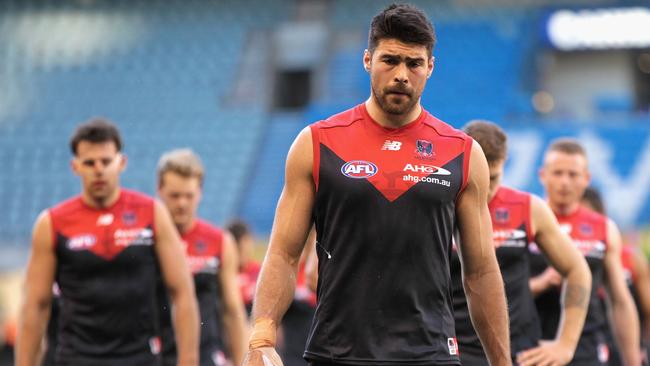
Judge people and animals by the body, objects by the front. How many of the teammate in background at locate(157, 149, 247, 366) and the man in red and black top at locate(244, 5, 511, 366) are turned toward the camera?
2

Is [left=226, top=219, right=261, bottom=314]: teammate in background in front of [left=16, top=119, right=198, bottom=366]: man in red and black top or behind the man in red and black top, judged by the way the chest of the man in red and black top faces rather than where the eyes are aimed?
behind

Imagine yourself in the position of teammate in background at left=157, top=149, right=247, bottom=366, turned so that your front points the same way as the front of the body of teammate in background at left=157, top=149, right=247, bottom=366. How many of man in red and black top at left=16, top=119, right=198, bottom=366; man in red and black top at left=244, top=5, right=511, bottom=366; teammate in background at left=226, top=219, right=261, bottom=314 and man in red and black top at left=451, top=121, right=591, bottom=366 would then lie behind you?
1

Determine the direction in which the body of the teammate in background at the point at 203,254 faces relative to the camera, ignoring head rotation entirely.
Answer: toward the camera

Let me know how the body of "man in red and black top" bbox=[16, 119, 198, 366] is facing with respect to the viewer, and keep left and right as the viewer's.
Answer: facing the viewer
